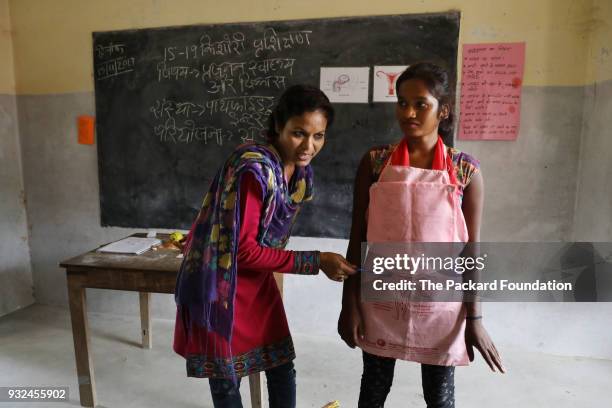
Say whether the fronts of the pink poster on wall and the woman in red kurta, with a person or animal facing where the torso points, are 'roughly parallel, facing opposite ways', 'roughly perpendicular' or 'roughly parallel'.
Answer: roughly perpendicular

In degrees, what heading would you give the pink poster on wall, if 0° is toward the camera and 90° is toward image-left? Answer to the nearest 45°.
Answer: approximately 0°

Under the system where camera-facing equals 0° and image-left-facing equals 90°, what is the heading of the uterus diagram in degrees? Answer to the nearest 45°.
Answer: approximately 0°

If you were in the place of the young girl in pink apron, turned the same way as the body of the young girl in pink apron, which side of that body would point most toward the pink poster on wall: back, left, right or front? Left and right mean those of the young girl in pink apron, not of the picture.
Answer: back

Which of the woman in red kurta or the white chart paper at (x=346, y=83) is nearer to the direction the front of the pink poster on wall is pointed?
the woman in red kurta

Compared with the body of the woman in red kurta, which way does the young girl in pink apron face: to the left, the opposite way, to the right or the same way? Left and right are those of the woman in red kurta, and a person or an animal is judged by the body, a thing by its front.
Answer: to the right

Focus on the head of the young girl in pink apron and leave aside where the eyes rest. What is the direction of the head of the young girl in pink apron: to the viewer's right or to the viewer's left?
to the viewer's left

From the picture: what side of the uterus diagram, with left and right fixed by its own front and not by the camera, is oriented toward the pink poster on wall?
left

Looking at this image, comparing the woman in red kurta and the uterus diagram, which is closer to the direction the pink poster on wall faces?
the woman in red kurta

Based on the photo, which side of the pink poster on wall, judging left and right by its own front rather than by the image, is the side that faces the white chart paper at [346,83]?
right

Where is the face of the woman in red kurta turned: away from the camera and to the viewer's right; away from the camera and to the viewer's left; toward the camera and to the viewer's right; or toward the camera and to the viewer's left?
toward the camera and to the viewer's right

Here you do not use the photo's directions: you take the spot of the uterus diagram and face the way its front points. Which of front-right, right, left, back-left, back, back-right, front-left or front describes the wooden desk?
front-right

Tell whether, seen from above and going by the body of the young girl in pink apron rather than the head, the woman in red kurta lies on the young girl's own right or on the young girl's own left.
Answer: on the young girl's own right

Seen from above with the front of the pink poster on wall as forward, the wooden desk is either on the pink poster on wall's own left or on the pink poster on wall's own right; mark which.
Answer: on the pink poster on wall's own right

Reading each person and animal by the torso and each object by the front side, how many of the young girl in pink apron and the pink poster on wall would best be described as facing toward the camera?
2

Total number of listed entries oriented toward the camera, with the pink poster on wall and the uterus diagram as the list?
2

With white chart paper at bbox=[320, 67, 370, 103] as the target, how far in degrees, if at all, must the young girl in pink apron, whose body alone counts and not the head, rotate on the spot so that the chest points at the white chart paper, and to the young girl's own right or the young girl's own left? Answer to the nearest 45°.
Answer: approximately 180°
